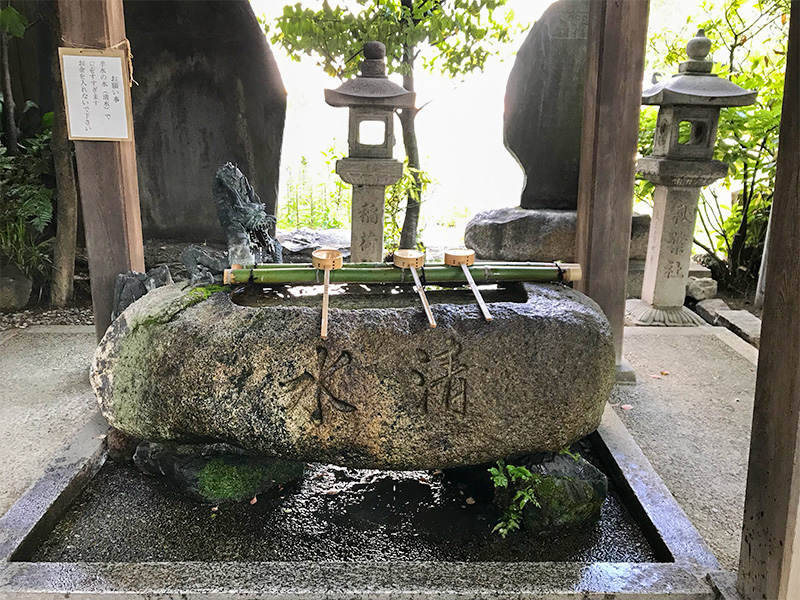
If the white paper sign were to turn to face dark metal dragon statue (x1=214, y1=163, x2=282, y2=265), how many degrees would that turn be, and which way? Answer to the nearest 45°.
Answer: approximately 45° to its left

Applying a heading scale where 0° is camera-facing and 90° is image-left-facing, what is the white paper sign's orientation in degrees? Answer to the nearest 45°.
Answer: approximately 0°

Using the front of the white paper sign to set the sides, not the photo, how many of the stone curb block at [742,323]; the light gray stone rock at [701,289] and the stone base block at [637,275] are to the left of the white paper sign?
3

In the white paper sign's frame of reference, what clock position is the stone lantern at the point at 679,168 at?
The stone lantern is roughly at 9 o'clock from the white paper sign.

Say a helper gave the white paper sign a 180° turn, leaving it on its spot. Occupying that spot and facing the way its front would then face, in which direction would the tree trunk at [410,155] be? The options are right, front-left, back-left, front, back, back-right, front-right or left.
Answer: front-right

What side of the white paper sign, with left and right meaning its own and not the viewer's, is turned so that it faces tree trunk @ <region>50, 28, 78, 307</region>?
back

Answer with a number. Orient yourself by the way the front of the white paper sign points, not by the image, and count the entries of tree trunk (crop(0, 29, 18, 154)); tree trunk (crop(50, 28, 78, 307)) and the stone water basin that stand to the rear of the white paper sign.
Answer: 2

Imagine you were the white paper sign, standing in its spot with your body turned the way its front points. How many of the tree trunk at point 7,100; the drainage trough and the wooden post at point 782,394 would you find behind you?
1

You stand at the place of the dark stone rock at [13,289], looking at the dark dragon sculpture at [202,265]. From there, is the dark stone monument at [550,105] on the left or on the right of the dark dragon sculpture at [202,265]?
left

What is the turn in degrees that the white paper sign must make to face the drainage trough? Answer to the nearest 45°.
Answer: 0° — it already faces it

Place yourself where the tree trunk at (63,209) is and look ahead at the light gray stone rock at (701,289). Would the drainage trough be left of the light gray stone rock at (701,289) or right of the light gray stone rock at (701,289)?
right

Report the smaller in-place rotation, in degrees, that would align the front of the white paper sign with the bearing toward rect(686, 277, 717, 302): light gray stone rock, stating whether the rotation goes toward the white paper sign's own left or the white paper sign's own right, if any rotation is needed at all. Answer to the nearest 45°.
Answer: approximately 90° to the white paper sign's own left
